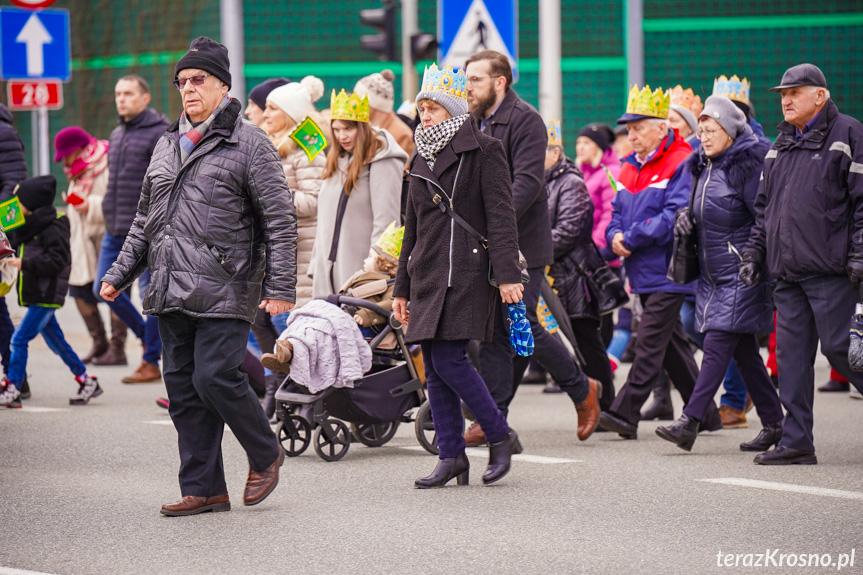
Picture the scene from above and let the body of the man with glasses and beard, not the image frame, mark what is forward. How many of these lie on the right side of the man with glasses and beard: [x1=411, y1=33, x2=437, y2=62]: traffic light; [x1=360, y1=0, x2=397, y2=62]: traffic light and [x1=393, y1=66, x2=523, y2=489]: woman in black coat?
2

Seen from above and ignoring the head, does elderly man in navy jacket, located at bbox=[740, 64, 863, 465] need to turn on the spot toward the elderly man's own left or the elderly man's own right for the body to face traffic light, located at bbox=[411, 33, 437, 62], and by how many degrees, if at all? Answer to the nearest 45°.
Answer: approximately 90° to the elderly man's own right

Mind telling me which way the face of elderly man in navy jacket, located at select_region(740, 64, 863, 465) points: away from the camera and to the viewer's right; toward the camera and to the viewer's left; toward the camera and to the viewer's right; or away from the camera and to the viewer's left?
toward the camera and to the viewer's left

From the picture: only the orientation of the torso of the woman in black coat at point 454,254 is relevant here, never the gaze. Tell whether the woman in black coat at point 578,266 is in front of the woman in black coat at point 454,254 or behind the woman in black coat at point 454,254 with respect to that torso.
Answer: behind

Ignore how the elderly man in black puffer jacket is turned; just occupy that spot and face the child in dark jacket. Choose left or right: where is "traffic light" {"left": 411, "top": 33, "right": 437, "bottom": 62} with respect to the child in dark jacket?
right

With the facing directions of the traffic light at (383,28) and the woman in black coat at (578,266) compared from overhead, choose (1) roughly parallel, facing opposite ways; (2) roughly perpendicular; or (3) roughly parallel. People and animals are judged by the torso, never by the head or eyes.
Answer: roughly parallel

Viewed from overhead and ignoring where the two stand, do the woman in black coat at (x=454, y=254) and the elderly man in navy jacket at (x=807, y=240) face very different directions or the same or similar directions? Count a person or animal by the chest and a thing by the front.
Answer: same or similar directions

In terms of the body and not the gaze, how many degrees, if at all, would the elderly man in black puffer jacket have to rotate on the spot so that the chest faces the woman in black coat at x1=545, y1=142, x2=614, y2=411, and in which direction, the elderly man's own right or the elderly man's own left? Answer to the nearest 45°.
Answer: approximately 180°

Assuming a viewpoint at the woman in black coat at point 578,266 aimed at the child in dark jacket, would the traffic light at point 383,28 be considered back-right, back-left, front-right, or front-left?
front-right

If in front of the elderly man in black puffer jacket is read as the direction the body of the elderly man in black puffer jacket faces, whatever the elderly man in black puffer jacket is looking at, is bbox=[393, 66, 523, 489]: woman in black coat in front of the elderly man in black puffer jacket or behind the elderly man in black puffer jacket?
behind

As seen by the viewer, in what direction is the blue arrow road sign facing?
toward the camera

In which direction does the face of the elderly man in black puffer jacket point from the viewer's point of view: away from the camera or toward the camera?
toward the camera

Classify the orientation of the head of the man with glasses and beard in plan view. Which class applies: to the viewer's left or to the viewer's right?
to the viewer's left
